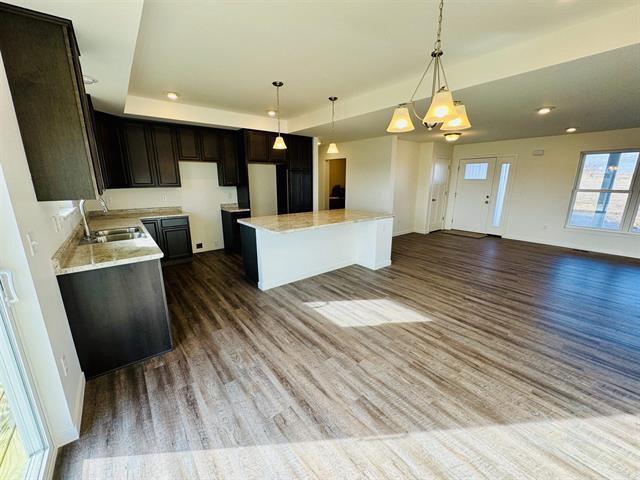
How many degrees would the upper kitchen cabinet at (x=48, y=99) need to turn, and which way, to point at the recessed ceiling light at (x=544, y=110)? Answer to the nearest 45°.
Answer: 0° — it already faces it

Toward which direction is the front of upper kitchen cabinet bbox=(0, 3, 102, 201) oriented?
to the viewer's right

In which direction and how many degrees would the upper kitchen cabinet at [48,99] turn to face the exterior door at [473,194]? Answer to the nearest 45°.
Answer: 0° — it already faces it

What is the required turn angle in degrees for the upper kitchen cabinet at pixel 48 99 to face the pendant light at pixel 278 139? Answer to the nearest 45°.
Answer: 0° — it already faces it

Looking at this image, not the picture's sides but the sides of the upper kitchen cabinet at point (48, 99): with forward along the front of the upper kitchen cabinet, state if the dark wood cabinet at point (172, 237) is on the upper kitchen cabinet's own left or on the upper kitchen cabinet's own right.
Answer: on the upper kitchen cabinet's own left

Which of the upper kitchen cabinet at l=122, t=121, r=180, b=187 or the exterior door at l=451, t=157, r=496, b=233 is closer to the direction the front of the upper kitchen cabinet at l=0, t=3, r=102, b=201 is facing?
the exterior door

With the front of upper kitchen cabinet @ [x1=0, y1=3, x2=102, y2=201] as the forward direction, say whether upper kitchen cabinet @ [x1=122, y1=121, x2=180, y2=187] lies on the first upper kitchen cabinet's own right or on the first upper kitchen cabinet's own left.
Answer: on the first upper kitchen cabinet's own left
